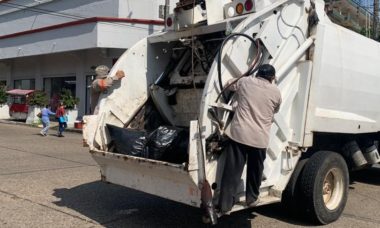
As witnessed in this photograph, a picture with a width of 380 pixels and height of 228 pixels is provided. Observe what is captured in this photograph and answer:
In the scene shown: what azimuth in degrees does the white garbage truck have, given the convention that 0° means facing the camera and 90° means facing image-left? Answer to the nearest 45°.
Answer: approximately 225°

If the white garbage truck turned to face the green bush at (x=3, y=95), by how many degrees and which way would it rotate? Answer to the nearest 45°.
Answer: approximately 90° to its left

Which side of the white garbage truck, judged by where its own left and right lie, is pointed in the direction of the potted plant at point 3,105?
left

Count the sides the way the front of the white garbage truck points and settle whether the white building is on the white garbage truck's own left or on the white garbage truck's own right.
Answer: on the white garbage truck's own left

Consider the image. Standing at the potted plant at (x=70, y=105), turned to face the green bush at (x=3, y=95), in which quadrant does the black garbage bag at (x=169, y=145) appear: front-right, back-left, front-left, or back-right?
back-left

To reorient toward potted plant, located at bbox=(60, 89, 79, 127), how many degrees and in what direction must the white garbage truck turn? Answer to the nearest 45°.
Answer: approximately 90° to its left
